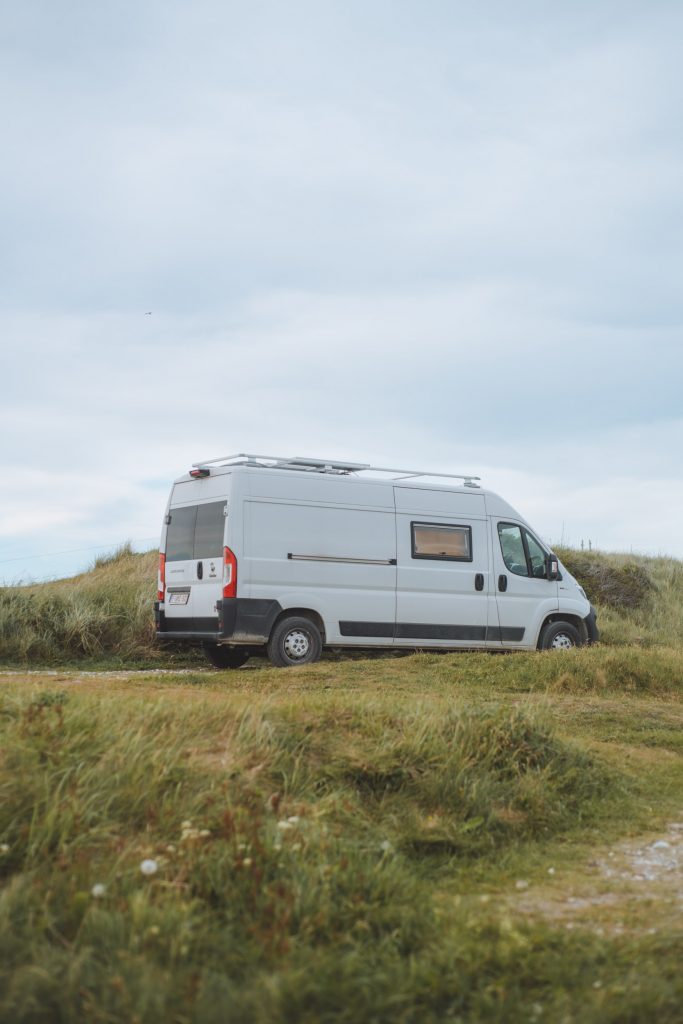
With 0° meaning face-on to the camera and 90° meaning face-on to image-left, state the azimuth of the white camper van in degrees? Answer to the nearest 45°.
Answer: approximately 225°
